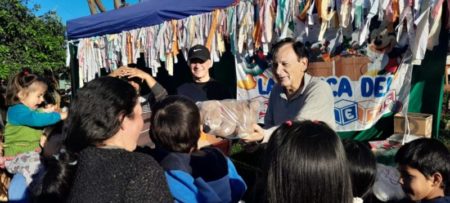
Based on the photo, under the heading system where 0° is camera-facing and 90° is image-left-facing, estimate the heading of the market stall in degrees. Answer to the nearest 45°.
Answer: approximately 0°

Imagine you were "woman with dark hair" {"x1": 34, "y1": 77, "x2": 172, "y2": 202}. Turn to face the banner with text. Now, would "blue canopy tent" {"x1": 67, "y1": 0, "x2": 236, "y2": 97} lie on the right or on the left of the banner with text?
left

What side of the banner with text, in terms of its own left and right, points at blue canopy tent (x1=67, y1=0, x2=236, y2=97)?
right

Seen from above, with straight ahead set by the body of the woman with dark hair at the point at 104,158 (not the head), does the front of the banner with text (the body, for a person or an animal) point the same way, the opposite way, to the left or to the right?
the opposite way

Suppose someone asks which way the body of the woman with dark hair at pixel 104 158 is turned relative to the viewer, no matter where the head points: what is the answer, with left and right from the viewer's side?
facing away from the viewer and to the right of the viewer

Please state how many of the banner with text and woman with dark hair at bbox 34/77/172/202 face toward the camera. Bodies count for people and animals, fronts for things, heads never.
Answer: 1

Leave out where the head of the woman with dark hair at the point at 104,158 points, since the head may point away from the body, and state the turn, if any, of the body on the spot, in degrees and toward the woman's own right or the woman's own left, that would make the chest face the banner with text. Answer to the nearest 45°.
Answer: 0° — they already face it

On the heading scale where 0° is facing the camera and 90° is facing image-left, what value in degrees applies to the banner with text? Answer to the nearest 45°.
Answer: approximately 0°

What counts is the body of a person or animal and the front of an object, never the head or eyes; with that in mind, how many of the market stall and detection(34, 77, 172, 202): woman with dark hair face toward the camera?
1

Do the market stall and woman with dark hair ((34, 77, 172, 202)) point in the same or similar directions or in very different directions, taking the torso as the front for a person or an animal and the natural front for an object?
very different directions

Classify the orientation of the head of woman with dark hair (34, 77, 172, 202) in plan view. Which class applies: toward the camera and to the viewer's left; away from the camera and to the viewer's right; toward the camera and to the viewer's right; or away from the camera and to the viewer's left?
away from the camera and to the viewer's right
